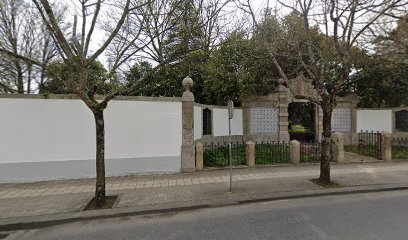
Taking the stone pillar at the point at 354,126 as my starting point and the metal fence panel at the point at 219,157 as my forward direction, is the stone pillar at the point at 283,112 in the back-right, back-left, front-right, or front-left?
front-right

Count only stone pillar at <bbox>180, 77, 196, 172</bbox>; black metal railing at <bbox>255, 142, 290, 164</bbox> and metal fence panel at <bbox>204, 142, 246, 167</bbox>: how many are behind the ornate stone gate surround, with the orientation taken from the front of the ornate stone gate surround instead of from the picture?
0

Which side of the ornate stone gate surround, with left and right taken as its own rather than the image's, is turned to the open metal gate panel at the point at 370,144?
left

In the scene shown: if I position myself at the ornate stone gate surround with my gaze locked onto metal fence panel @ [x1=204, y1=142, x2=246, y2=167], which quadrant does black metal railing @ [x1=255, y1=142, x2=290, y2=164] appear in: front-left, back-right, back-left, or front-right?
front-left

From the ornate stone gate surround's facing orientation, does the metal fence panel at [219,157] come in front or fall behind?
in front

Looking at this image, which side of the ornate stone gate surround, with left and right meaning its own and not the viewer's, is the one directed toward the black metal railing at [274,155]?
front

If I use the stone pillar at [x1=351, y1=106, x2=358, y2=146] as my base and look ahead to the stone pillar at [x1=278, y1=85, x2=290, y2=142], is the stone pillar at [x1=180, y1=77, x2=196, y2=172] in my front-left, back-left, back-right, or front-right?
front-left

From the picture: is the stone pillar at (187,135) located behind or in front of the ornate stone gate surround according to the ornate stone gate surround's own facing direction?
in front

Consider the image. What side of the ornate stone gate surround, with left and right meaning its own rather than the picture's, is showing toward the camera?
front
